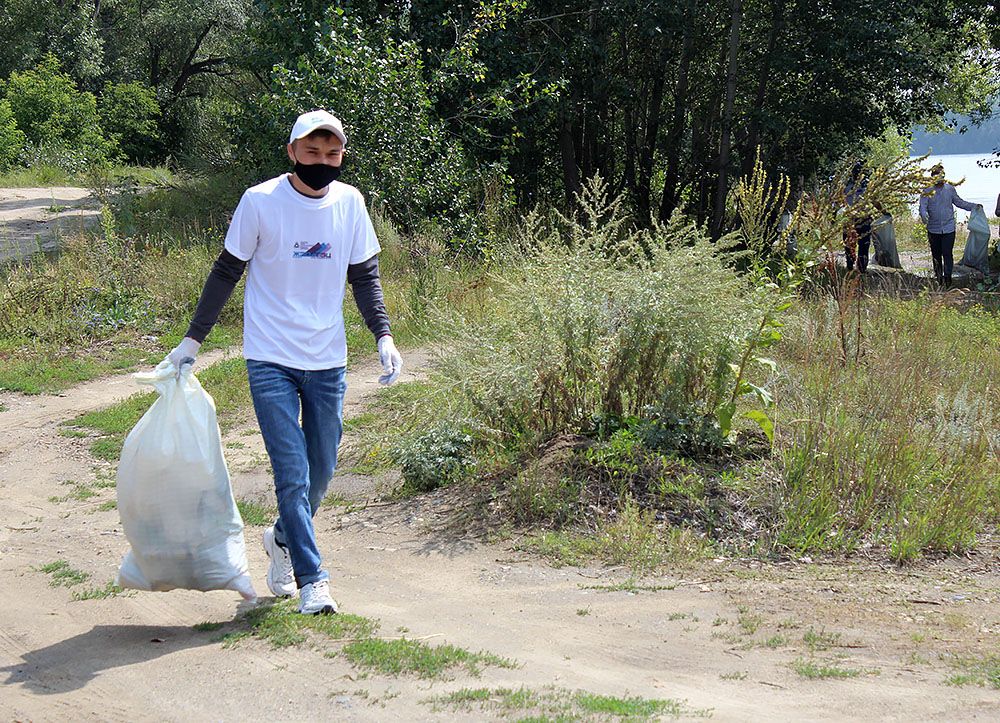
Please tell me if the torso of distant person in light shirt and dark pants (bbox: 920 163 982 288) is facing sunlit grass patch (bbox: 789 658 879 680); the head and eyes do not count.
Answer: yes

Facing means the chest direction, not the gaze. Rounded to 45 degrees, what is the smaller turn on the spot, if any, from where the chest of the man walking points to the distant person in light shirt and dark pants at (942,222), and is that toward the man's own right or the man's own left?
approximately 135° to the man's own left

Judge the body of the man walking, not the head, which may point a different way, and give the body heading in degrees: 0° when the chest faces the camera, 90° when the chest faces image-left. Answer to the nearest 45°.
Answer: approximately 0°

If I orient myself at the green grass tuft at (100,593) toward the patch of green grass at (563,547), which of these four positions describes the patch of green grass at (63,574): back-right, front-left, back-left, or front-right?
back-left

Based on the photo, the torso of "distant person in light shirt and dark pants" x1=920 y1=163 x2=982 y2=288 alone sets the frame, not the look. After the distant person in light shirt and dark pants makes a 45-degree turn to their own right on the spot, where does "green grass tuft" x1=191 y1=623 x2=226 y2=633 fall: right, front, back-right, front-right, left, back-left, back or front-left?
front-left

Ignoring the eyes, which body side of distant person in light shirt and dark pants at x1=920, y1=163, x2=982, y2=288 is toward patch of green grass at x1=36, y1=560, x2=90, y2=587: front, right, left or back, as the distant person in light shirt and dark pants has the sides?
front

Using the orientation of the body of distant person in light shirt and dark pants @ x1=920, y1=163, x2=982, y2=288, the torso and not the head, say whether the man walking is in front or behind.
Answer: in front

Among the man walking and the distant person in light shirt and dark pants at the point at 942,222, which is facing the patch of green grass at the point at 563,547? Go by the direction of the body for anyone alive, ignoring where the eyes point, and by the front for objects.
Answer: the distant person in light shirt and dark pants

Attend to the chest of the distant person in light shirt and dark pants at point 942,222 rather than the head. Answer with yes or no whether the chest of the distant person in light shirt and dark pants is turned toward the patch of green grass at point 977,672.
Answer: yes
